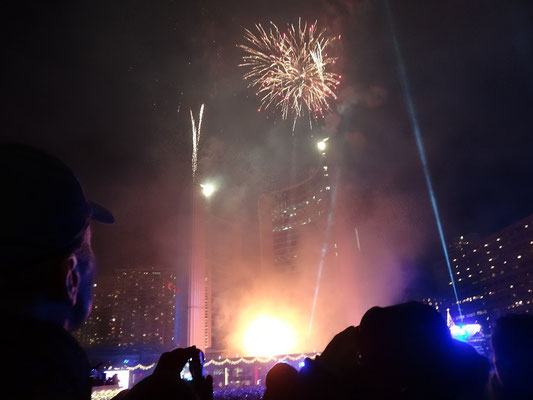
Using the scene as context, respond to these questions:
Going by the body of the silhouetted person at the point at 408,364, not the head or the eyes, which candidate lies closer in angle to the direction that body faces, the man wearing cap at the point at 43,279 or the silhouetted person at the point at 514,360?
the silhouetted person

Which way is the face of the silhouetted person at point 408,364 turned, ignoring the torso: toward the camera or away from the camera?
away from the camera

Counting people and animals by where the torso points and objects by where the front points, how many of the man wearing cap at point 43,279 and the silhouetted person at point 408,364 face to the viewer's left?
0

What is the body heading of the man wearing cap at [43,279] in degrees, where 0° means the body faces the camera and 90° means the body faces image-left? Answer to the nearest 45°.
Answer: approximately 225°

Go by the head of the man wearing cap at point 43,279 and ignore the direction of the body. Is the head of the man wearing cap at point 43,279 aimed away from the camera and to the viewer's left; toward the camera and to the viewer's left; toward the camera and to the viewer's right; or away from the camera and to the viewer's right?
away from the camera and to the viewer's right

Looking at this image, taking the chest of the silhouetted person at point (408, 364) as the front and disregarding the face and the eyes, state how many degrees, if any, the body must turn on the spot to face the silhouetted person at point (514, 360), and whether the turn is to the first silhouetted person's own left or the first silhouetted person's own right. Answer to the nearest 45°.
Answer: approximately 45° to the first silhouetted person's own right

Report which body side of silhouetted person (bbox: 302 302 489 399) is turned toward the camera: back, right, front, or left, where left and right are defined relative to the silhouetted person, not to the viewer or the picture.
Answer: back

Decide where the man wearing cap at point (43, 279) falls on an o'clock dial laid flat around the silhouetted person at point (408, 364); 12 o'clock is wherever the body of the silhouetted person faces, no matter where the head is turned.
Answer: The man wearing cap is roughly at 7 o'clock from the silhouetted person.

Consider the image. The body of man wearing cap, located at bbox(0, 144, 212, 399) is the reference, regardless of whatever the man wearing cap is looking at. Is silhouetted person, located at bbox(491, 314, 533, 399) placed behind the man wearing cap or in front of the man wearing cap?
in front
